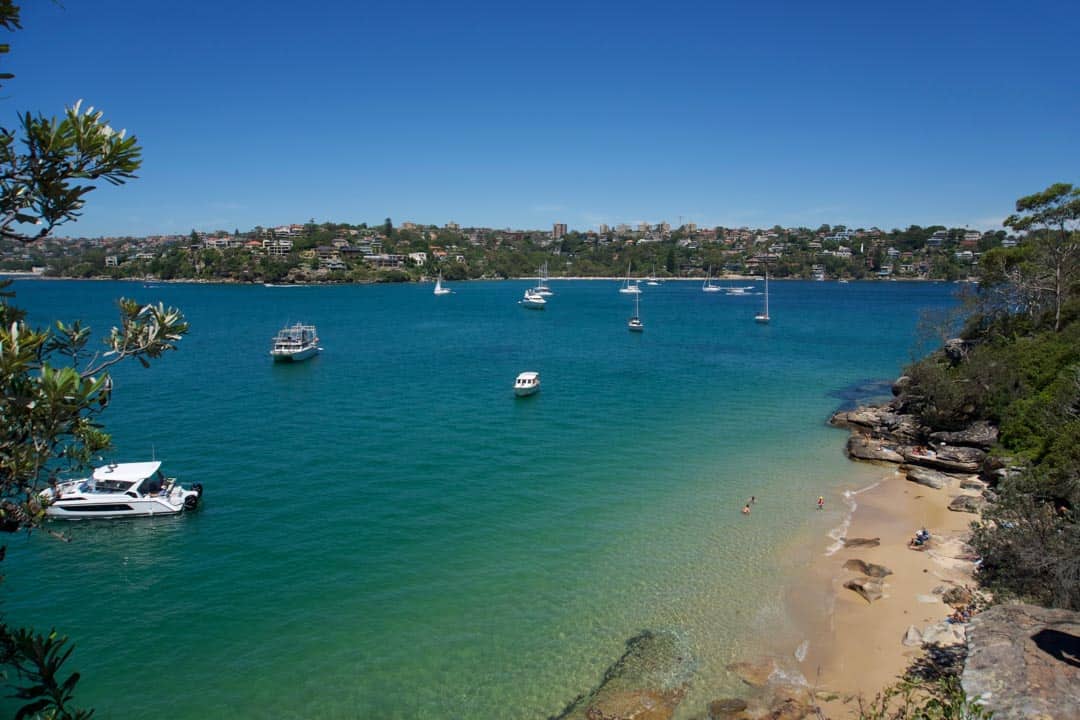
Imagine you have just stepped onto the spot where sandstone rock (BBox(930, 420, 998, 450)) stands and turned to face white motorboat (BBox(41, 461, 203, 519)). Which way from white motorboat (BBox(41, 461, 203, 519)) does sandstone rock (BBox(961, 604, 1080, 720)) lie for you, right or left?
left

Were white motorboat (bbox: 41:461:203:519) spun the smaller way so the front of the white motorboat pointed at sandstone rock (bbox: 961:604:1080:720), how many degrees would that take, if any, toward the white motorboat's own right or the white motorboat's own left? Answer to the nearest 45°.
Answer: approximately 135° to the white motorboat's own left

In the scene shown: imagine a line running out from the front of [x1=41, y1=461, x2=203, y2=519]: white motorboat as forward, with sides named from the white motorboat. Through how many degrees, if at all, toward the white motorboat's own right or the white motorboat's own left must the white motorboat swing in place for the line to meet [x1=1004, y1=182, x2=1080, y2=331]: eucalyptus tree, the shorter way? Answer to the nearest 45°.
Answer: approximately 180°

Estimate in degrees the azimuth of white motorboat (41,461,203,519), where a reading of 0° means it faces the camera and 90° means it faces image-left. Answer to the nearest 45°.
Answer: approximately 90°

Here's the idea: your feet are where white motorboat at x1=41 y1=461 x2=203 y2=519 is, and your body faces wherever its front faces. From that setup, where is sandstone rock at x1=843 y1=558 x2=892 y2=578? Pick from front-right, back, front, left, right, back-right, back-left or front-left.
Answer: back-left

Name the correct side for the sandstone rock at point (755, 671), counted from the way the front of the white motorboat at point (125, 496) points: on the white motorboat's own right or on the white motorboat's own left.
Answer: on the white motorboat's own left

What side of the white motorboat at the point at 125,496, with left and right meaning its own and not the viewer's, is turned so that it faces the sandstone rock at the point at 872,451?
back

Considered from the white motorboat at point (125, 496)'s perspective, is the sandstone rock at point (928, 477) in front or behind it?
behind

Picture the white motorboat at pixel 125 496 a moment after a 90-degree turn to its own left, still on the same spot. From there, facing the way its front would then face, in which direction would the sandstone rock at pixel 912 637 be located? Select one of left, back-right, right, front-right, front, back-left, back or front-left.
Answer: front-left

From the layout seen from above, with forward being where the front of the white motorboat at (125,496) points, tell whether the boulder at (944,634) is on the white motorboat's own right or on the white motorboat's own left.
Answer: on the white motorboat's own left
